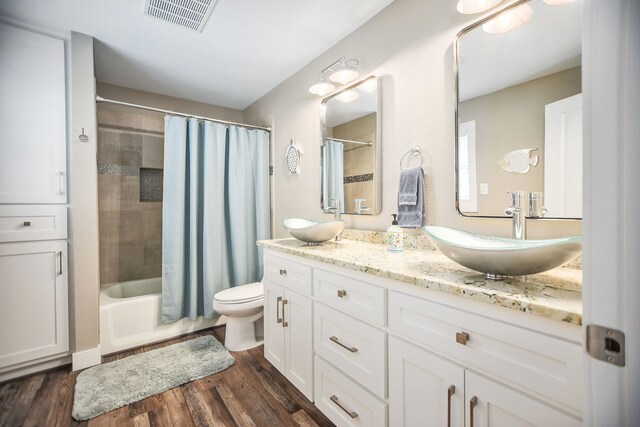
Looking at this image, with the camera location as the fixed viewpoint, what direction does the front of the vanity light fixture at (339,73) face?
facing the viewer and to the left of the viewer

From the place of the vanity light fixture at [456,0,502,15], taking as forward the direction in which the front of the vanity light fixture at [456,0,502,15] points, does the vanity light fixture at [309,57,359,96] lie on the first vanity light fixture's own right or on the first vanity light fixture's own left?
on the first vanity light fixture's own right

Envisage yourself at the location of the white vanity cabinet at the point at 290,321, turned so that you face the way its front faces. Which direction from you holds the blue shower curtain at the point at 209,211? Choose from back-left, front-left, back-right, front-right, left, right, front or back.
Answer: right

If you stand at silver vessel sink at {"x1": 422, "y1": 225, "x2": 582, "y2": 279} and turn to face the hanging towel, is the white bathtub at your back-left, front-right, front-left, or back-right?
front-left

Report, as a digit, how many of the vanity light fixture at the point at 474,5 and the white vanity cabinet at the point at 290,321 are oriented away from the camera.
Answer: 0

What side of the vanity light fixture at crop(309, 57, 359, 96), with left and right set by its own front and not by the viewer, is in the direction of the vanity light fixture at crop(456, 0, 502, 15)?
left

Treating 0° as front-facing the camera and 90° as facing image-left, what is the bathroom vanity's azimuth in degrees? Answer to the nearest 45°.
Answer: approximately 45°

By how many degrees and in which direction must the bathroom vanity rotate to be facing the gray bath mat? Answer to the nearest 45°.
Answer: approximately 45° to its right

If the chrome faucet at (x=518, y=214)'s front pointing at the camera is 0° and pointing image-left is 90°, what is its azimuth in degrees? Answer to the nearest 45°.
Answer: approximately 45°

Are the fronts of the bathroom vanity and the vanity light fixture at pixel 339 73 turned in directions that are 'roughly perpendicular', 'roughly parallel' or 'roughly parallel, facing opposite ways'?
roughly parallel

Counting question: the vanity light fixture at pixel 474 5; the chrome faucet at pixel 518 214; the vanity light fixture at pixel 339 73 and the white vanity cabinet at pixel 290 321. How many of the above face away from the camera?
0
